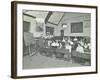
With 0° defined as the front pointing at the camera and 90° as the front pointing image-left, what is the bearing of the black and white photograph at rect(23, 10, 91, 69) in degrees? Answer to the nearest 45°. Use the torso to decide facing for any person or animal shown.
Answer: approximately 315°

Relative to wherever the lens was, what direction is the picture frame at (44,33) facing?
facing the viewer and to the right of the viewer
